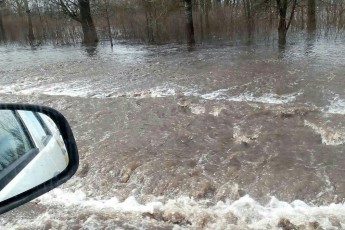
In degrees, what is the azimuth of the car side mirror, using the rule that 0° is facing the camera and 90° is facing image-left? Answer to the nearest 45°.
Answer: approximately 0°

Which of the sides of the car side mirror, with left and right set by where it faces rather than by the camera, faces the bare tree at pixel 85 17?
back
